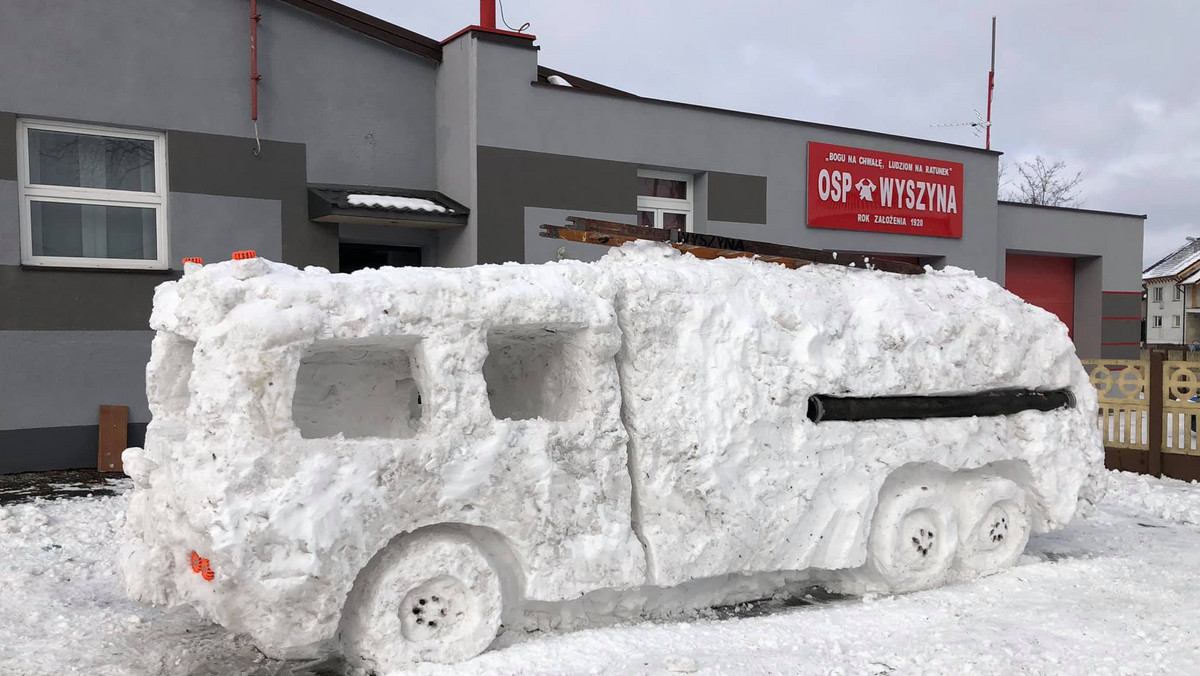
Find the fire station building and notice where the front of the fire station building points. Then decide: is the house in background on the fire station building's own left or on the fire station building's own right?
on the fire station building's own left

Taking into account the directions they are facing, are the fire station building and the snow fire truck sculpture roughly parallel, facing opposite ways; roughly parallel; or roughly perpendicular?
roughly perpendicular

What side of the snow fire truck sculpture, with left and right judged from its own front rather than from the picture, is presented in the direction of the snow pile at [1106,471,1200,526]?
back

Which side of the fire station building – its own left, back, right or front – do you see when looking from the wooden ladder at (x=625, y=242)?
front

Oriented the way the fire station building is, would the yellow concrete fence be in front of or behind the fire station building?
in front

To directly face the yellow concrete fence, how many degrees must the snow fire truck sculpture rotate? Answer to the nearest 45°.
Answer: approximately 180°

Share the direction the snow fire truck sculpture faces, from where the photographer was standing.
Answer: facing the viewer and to the left of the viewer

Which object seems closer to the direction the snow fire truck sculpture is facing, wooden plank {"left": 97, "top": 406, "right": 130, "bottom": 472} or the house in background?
the wooden plank

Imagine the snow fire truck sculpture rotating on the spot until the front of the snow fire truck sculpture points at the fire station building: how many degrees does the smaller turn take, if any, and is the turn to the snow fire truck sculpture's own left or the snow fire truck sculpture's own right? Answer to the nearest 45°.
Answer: approximately 90° to the snow fire truck sculpture's own right

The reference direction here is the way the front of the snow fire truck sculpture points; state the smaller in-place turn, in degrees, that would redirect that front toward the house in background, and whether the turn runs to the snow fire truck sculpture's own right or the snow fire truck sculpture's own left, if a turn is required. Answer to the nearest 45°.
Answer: approximately 180°

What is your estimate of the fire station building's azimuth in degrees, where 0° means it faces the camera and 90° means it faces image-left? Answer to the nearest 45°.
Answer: approximately 315°

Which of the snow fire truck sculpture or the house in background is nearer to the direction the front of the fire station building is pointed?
the snow fire truck sculpture

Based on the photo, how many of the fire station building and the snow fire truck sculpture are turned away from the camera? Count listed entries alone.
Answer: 0

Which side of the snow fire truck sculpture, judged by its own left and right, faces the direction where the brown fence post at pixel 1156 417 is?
back
